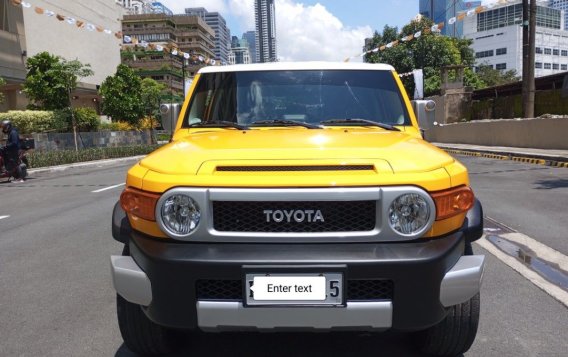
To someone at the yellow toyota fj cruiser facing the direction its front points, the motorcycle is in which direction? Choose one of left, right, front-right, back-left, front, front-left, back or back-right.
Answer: back-right

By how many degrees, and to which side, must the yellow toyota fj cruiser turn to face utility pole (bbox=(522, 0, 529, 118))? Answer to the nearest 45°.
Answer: approximately 135° to its left

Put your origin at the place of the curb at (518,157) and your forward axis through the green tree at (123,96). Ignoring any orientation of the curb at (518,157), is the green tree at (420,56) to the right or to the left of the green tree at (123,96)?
right

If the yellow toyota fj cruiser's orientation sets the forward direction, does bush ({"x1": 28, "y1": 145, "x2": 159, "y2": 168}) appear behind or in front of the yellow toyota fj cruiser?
behind

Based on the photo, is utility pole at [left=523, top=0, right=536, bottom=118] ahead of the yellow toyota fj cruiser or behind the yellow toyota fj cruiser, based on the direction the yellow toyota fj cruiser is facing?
behind

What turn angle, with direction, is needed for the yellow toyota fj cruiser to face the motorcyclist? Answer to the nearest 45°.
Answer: approximately 135° to its right

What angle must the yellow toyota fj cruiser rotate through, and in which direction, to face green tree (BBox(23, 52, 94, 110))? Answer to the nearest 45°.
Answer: approximately 135° to its right

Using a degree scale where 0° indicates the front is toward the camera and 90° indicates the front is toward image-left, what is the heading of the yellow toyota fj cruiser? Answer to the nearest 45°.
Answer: approximately 0°

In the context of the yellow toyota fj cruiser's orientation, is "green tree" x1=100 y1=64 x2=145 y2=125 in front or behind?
behind

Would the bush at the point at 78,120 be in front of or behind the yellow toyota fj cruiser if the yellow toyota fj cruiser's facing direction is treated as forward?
behind

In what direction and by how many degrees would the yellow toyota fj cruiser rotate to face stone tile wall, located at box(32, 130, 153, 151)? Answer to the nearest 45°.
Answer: approximately 135° to its right
